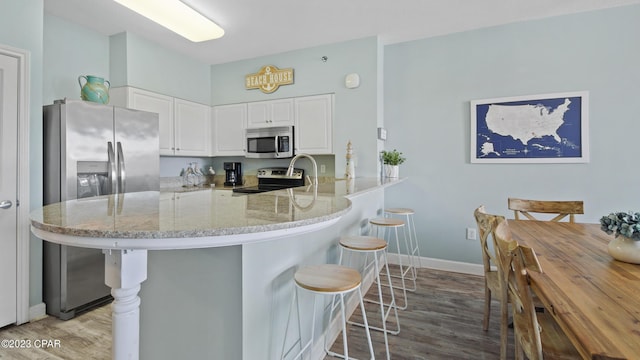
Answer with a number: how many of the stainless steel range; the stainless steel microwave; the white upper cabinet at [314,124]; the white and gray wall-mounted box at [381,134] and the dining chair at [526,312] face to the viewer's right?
1

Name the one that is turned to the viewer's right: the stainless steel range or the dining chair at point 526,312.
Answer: the dining chair

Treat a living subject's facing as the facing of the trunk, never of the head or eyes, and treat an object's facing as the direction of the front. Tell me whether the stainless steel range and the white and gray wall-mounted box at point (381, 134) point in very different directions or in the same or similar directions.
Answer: same or similar directions

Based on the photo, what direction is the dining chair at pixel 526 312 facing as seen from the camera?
to the viewer's right

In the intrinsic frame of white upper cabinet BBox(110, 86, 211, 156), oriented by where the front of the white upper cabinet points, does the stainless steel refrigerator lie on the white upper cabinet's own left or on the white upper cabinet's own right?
on the white upper cabinet's own right

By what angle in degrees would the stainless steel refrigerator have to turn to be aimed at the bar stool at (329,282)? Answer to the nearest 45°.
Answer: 0° — it already faces it

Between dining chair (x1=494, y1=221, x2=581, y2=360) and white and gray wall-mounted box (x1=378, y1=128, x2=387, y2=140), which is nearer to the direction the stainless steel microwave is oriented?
the dining chair

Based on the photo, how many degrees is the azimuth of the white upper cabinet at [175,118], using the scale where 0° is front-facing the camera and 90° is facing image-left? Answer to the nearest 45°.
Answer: approximately 315°

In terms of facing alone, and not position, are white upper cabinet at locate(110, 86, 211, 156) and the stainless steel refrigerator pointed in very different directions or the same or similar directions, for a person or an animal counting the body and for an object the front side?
same or similar directions

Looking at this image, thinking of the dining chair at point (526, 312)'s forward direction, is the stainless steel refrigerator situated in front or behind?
behind

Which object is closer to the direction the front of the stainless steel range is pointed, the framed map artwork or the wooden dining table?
the wooden dining table

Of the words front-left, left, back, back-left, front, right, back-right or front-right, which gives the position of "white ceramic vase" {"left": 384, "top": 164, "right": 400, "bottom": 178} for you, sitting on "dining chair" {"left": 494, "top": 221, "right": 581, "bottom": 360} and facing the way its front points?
back-left

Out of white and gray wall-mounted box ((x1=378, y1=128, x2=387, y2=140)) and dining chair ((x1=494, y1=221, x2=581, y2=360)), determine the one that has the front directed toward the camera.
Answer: the white and gray wall-mounted box

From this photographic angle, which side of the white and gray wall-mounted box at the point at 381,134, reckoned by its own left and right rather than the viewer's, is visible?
front
